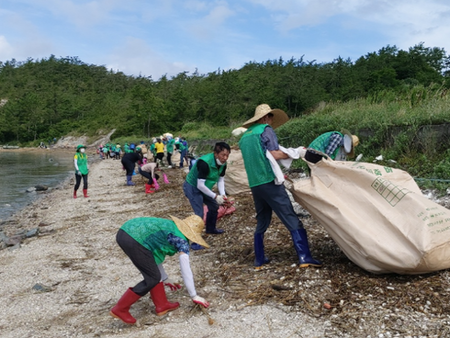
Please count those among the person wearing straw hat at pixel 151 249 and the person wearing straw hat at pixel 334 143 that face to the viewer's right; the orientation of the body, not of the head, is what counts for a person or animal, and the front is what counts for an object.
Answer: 2

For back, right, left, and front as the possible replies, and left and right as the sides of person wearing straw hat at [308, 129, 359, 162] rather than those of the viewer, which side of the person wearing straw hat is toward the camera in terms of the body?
right

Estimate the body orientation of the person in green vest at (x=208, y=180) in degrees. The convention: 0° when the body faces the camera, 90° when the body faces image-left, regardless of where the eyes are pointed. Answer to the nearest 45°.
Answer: approximately 315°

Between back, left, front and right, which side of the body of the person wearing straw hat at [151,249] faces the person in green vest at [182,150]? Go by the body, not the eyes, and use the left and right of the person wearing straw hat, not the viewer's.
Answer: left

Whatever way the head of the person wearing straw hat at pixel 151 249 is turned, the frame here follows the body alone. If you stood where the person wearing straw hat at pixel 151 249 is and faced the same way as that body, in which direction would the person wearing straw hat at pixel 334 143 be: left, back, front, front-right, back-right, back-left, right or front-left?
front-left

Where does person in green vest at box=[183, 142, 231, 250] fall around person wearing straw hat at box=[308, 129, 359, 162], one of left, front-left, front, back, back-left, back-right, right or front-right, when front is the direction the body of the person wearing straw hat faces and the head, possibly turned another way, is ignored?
back

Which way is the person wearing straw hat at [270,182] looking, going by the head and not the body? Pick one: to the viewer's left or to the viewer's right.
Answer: to the viewer's right

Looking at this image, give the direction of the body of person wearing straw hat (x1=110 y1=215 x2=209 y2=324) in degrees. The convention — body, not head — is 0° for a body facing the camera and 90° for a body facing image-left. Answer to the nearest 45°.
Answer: approximately 270°

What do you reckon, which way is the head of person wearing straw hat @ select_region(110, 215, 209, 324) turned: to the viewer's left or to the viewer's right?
to the viewer's right

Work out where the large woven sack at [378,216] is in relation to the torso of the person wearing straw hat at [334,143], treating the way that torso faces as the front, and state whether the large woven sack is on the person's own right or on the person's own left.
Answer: on the person's own right

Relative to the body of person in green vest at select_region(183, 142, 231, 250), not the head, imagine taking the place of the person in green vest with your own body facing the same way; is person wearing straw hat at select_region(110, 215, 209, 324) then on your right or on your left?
on your right
